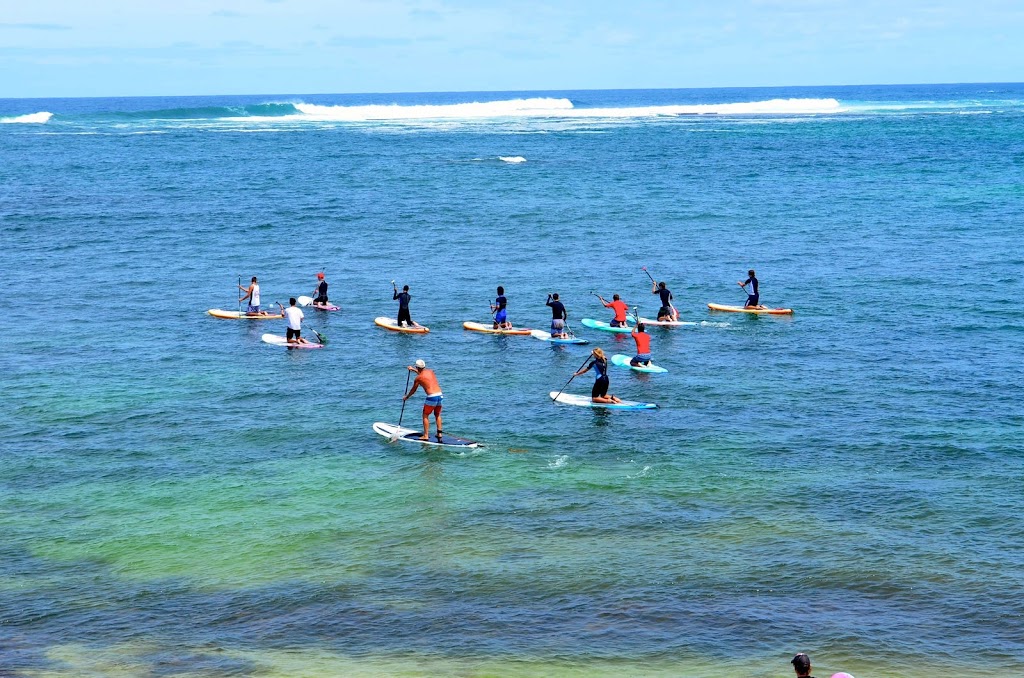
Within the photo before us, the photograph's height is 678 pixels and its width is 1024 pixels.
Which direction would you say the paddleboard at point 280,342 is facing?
to the viewer's left

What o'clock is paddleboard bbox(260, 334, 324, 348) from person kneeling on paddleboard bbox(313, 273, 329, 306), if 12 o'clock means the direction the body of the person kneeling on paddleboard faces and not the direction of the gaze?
The paddleboard is roughly at 8 o'clock from the person kneeling on paddleboard.

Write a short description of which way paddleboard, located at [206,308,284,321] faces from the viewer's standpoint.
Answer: facing to the left of the viewer

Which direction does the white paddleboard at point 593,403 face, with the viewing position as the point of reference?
facing to the left of the viewer

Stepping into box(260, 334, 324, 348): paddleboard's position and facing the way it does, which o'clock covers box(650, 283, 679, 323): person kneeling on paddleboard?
The person kneeling on paddleboard is roughly at 4 o'clock from the paddleboard.

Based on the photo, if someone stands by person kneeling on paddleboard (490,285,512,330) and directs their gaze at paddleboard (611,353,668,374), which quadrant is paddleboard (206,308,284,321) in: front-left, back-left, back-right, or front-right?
back-right

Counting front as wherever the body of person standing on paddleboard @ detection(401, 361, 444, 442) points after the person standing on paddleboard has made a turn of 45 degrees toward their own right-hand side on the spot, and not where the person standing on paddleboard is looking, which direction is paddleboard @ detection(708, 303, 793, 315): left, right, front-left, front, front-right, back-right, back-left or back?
front-right

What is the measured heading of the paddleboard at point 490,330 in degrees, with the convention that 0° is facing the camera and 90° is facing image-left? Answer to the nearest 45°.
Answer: approximately 90°

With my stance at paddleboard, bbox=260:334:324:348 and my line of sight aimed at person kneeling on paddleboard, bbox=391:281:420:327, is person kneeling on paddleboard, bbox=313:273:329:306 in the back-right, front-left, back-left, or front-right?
front-left

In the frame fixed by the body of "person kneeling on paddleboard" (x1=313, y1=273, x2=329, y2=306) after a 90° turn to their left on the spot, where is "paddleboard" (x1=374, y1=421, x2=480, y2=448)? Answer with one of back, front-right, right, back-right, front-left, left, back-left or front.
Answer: front-left

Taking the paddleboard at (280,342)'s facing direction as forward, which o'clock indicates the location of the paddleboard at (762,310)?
the paddleboard at (762,310) is roughly at 4 o'clock from the paddleboard at (280,342).

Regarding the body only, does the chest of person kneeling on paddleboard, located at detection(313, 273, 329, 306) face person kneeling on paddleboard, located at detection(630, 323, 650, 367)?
no

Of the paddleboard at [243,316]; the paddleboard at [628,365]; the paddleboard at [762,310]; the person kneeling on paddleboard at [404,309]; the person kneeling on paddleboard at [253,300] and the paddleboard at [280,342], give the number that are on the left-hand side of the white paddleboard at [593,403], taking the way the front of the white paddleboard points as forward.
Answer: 0

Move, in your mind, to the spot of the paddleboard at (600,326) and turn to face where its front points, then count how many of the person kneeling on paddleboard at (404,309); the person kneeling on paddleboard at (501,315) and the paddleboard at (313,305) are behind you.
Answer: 0

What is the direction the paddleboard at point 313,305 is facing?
to the viewer's left

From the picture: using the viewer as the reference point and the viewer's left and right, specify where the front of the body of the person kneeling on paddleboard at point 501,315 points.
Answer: facing away from the viewer and to the left of the viewer

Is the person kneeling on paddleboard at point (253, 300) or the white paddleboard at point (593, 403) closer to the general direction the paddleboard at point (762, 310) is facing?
the person kneeling on paddleboard

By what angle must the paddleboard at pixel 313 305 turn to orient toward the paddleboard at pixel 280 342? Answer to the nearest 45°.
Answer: approximately 90° to its left

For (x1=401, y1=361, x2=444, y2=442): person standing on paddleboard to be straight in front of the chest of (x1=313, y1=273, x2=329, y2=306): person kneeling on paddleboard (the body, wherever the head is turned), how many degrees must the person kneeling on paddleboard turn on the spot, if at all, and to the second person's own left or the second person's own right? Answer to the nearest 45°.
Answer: approximately 135° to the second person's own left

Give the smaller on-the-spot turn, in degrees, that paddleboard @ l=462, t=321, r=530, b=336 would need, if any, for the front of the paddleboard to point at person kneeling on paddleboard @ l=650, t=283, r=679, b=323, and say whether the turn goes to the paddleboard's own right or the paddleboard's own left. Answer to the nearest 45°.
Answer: approximately 180°

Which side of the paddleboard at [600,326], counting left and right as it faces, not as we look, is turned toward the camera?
left

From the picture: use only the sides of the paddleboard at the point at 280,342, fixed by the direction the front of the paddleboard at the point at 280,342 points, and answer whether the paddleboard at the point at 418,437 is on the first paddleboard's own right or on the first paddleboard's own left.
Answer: on the first paddleboard's own left

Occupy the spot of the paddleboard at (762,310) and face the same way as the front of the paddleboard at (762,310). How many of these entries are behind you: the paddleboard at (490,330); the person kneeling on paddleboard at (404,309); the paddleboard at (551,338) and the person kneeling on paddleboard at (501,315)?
0
